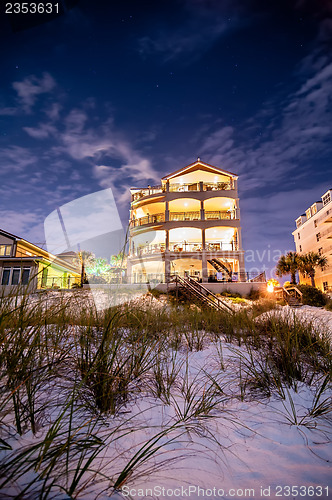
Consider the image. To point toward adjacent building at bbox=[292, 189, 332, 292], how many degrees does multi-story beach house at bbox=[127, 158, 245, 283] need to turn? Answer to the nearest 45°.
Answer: approximately 135° to its left

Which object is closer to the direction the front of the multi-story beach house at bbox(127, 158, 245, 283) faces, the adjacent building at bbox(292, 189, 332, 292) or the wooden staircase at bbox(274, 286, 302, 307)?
the wooden staircase

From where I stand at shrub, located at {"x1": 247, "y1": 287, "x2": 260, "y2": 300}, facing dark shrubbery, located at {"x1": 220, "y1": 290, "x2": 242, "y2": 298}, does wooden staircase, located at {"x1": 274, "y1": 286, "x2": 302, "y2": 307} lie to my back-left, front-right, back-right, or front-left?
back-left

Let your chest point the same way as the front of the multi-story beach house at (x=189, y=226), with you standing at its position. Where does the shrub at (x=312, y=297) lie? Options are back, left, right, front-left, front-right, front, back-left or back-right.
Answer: front-left

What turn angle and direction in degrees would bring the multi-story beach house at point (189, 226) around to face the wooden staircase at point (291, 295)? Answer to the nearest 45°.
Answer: approximately 45° to its left

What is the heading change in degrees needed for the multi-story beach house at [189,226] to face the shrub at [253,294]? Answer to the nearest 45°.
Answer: approximately 45° to its left

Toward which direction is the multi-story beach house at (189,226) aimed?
toward the camera
